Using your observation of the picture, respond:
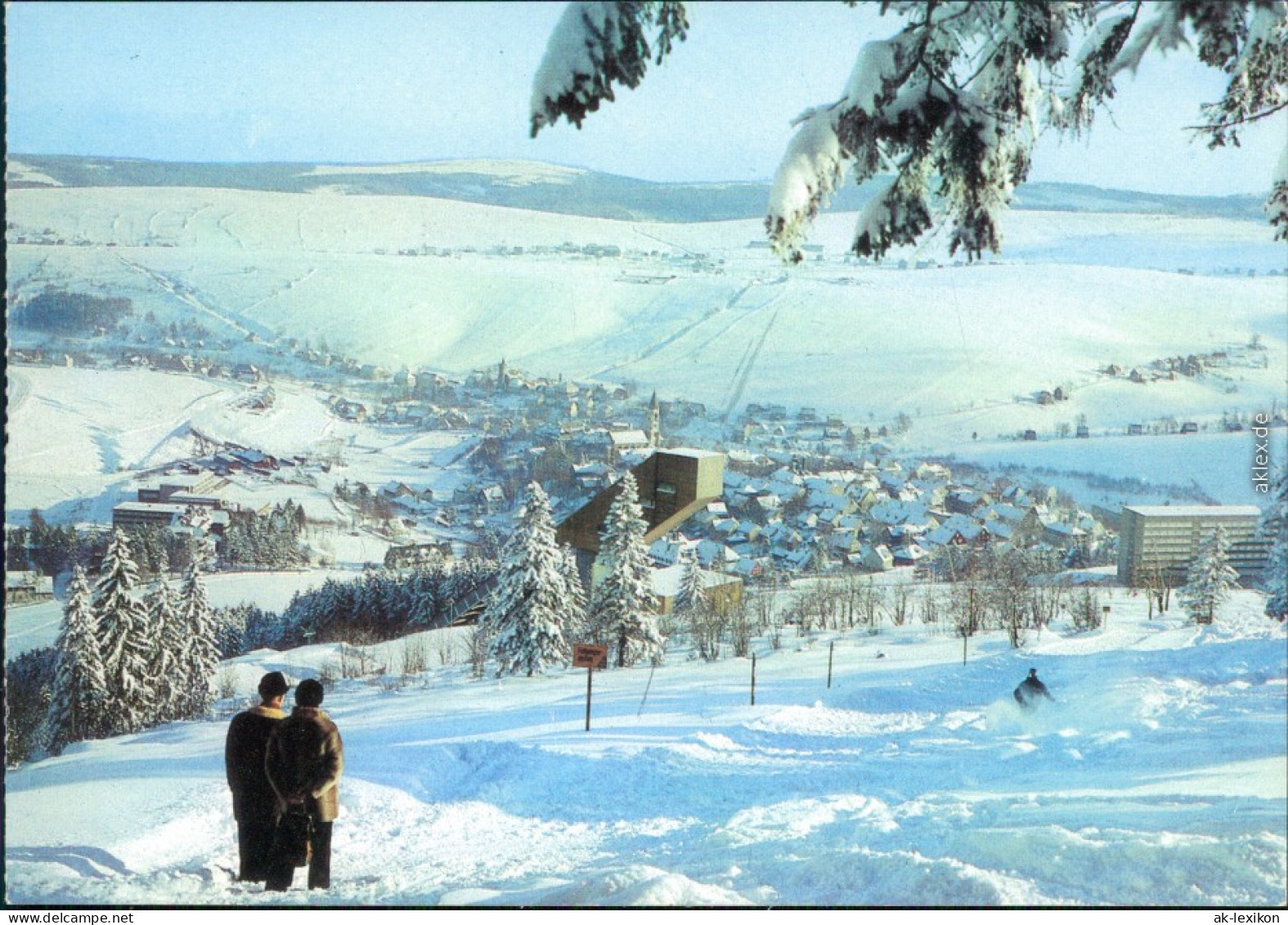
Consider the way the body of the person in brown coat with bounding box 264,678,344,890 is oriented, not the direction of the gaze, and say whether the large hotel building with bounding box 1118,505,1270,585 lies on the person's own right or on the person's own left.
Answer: on the person's own right

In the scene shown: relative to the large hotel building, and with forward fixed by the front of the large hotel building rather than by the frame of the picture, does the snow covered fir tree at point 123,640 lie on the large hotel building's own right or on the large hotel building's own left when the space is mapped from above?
on the large hotel building's own right

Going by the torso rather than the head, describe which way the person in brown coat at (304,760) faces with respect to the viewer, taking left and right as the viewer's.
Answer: facing away from the viewer

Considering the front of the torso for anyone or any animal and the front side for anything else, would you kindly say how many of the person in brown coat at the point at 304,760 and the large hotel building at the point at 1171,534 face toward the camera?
1

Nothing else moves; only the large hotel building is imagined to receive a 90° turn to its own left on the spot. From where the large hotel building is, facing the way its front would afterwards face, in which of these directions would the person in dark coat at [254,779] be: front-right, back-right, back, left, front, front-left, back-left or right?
back-right

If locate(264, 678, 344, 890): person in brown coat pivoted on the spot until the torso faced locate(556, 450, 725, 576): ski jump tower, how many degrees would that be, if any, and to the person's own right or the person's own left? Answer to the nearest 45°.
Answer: approximately 45° to the person's own right

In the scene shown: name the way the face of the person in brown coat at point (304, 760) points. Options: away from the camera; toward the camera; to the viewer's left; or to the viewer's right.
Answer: away from the camera
